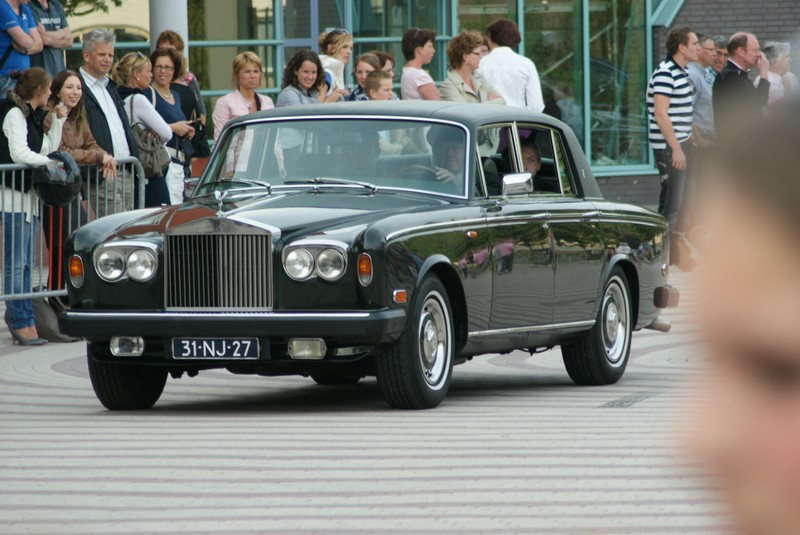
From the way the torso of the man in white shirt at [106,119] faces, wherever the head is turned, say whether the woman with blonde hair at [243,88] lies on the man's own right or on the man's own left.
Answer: on the man's own left

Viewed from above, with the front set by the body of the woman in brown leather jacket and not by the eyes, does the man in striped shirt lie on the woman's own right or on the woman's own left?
on the woman's own left

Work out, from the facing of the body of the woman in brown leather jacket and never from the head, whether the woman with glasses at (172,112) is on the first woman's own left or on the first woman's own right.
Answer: on the first woman's own left

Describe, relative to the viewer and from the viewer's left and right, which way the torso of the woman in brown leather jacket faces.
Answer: facing the viewer and to the right of the viewer

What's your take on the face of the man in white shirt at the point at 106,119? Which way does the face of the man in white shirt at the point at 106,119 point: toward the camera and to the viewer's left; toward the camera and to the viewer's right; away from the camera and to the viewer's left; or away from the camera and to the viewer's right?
toward the camera and to the viewer's right

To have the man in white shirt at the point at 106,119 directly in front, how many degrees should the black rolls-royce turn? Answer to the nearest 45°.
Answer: approximately 90° to its right

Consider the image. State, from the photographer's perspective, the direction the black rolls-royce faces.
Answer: facing the viewer and to the left of the viewer

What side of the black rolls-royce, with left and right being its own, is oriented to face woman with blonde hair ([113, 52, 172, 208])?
right

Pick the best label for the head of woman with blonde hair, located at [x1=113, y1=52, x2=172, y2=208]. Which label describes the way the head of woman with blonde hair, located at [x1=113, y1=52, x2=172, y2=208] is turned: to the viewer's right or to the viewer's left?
to the viewer's right

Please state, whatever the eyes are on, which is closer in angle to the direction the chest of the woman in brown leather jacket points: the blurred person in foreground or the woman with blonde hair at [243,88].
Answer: the blurred person in foreground

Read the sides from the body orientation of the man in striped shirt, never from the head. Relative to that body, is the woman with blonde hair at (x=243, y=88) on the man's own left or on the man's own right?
on the man's own right
